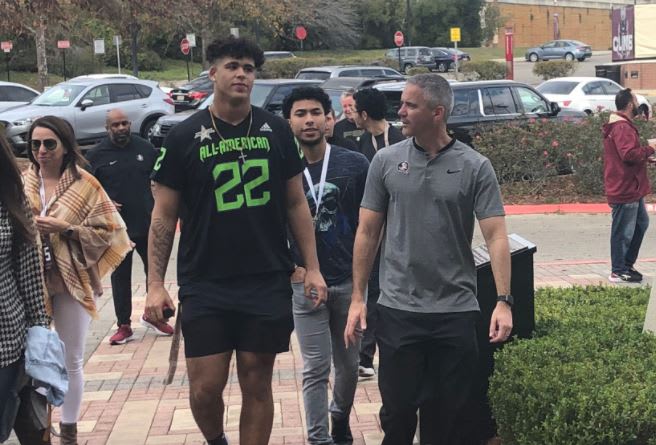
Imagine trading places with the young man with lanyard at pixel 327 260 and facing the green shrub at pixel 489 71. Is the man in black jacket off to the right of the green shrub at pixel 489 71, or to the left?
left

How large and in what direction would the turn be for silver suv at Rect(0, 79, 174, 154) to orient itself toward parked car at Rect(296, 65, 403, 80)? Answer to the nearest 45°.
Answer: approximately 180°

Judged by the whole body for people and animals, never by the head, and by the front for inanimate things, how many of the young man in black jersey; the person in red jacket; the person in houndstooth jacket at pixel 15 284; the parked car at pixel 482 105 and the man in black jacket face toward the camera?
3

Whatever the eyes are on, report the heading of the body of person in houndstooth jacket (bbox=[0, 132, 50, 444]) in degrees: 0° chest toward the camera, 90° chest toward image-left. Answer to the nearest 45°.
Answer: approximately 0°

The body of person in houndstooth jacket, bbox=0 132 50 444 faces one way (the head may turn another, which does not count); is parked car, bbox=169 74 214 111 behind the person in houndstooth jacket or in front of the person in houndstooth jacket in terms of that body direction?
behind

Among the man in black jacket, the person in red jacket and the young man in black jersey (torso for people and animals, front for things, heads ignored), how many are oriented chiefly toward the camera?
2

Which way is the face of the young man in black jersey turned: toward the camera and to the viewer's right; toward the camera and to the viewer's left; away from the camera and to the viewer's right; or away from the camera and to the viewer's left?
toward the camera and to the viewer's right

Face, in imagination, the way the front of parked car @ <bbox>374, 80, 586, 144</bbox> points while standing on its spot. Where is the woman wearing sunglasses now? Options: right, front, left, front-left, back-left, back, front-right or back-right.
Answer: right

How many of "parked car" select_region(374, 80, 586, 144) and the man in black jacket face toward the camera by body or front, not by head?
1
